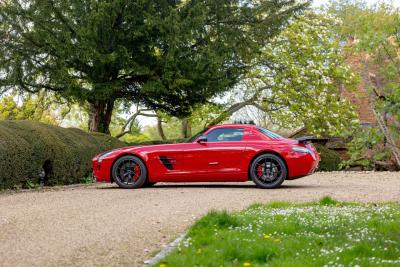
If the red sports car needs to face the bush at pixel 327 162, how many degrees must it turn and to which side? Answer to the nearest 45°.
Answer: approximately 135° to its right

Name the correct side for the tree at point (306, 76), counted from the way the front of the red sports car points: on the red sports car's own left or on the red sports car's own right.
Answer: on the red sports car's own right

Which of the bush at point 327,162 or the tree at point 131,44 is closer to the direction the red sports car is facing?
the tree

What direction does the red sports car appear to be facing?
to the viewer's left

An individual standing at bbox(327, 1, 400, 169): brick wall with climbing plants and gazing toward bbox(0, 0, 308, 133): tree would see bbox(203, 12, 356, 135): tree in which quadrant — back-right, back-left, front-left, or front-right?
front-right

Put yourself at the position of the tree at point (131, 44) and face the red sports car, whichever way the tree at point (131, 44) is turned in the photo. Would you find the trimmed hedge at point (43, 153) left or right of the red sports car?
right

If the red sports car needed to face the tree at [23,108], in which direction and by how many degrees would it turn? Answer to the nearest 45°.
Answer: approximately 45° to its right

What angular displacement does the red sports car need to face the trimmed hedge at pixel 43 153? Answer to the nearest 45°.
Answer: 0° — it already faces it

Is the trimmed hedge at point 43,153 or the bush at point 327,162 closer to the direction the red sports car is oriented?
the trimmed hedge

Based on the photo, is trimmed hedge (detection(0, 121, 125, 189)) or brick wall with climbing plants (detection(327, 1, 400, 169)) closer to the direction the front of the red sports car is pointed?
the trimmed hedge
